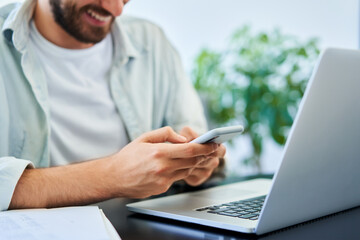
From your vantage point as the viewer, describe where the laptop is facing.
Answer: facing away from the viewer and to the left of the viewer

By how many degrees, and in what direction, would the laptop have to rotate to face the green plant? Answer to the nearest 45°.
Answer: approximately 45° to its right

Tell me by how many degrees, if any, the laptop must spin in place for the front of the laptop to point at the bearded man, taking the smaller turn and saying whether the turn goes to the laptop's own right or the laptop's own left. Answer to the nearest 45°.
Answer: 0° — it already faces them

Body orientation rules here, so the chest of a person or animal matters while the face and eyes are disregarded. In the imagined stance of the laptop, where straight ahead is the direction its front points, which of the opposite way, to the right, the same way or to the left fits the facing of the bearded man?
the opposite way
